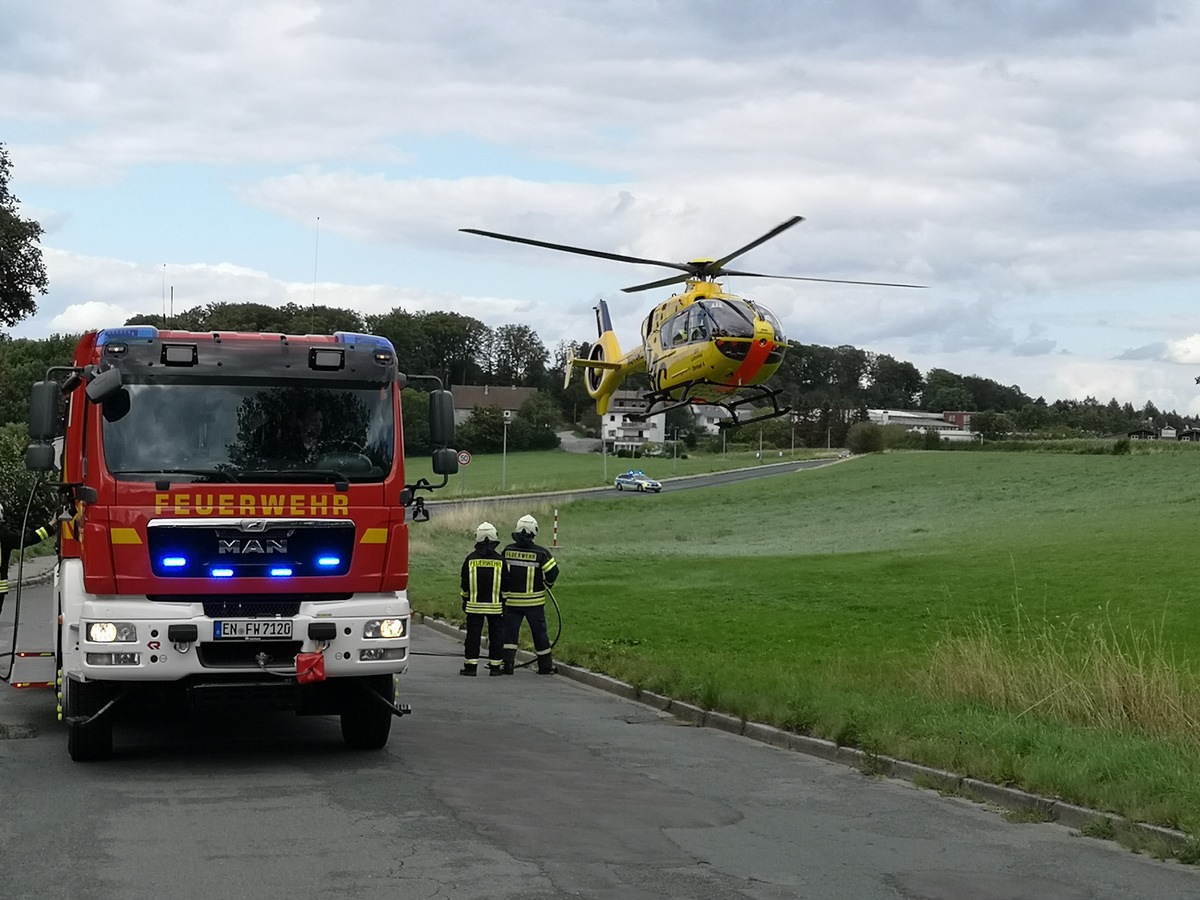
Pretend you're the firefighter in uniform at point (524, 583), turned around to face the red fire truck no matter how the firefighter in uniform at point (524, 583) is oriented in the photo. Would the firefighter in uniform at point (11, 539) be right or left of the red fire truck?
right

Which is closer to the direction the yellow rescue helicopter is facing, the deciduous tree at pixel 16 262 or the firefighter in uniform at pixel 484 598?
the firefighter in uniform

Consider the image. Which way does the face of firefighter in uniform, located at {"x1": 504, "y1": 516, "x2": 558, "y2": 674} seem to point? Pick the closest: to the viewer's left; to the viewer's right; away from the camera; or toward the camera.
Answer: away from the camera

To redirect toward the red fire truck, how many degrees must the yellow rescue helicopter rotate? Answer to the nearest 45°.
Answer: approximately 45° to its right

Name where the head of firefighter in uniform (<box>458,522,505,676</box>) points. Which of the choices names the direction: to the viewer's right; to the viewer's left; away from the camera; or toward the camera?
away from the camera

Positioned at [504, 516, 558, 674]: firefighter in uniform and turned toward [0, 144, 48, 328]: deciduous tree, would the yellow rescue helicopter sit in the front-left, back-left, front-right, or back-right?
front-right

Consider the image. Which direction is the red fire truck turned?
toward the camera

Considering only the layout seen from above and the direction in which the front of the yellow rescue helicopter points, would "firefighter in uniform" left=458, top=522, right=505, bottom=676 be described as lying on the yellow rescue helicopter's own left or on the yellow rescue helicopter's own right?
on the yellow rescue helicopter's own right

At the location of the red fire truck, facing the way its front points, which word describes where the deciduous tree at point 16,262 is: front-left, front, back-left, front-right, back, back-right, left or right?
back

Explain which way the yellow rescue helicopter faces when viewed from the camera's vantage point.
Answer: facing the viewer and to the right of the viewer

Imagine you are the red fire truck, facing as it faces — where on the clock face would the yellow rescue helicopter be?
The yellow rescue helicopter is roughly at 7 o'clock from the red fire truck.

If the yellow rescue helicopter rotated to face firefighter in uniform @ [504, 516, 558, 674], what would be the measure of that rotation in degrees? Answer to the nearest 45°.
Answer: approximately 45° to its right

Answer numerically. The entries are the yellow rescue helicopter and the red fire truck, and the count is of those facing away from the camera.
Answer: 0
